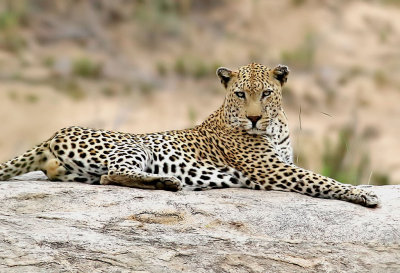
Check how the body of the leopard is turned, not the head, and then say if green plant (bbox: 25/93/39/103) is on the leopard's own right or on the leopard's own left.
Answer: on the leopard's own left

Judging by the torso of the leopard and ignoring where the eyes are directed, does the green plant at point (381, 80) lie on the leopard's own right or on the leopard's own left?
on the leopard's own left

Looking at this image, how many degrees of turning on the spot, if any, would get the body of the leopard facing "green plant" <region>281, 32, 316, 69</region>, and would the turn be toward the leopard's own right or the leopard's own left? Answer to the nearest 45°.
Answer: approximately 90° to the leopard's own left

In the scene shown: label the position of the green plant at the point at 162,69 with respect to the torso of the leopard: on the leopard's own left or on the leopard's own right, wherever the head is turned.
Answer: on the leopard's own left

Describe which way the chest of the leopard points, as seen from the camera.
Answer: to the viewer's right
